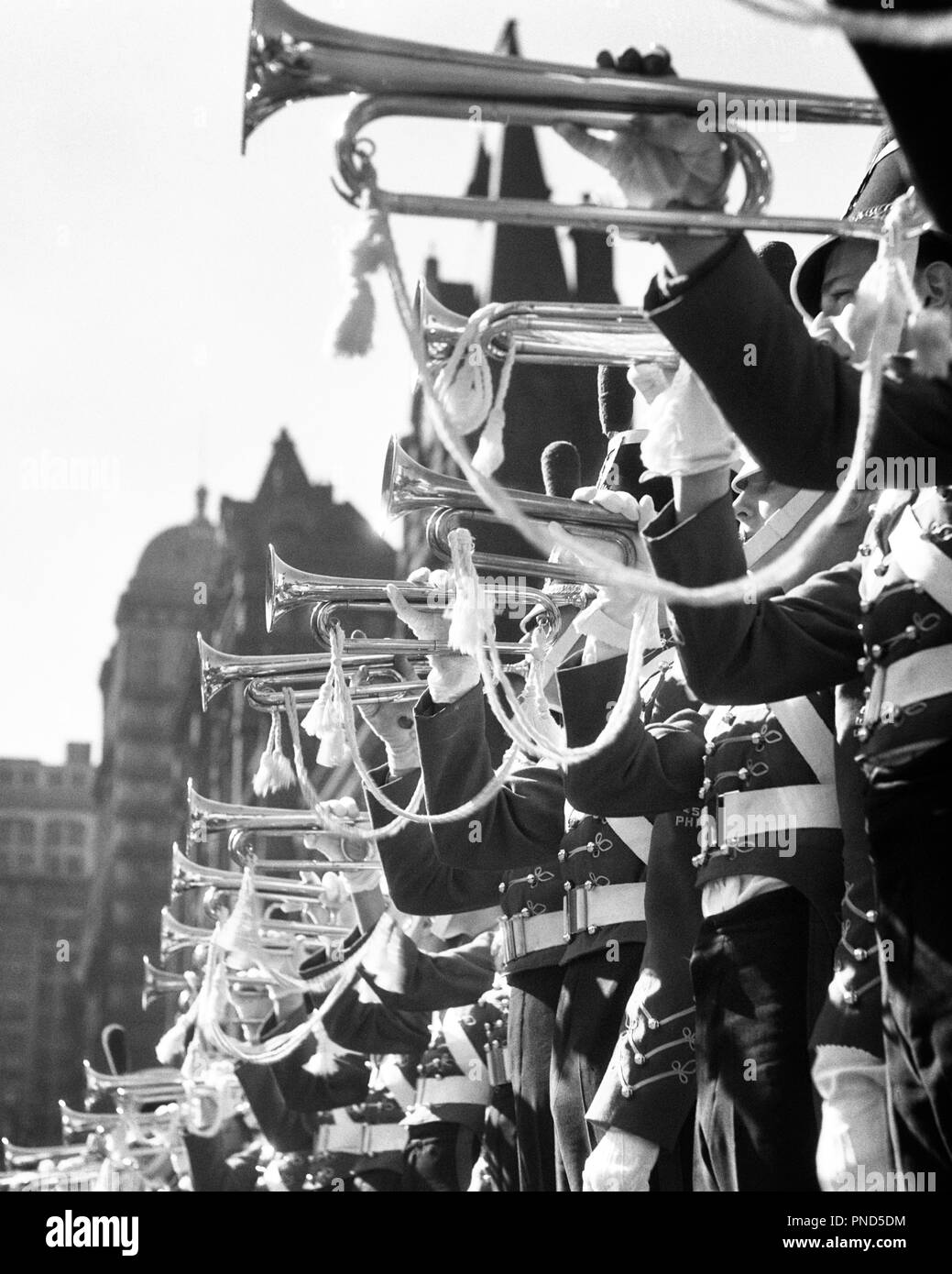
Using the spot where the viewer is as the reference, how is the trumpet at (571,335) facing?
facing to the left of the viewer

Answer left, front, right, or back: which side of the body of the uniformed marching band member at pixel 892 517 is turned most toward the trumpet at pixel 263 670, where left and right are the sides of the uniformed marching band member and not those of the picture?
right

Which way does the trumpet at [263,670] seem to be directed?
to the viewer's left

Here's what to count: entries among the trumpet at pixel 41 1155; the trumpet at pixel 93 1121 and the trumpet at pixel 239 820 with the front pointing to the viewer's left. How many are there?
3

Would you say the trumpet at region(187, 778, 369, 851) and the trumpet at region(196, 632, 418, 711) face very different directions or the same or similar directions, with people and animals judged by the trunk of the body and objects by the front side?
same or similar directions

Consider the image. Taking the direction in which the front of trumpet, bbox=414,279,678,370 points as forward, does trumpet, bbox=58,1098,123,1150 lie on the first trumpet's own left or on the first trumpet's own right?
on the first trumpet's own right

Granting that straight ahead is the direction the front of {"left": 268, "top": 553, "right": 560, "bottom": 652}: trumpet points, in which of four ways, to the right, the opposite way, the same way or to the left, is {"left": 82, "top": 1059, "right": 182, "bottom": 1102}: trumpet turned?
the same way

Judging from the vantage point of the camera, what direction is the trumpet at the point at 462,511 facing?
facing to the left of the viewer

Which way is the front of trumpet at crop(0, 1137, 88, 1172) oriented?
to the viewer's left

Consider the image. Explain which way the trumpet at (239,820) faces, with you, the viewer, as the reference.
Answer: facing to the left of the viewer

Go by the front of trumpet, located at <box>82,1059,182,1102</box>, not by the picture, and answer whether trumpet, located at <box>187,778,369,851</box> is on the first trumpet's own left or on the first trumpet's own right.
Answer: on the first trumpet's own left

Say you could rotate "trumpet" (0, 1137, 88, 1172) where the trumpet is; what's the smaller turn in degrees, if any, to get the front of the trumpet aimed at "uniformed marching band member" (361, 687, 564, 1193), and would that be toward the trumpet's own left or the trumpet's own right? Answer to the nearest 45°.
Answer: approximately 90° to the trumpet's own left

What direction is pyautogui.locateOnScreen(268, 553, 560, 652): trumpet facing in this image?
to the viewer's left

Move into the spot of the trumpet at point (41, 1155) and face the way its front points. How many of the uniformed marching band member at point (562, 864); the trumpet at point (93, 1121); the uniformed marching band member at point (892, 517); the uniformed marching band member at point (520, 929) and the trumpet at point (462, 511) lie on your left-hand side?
5

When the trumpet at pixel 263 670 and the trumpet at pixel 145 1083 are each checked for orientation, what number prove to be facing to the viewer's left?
2

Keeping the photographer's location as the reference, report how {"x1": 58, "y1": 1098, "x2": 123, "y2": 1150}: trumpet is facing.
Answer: facing to the left of the viewer
